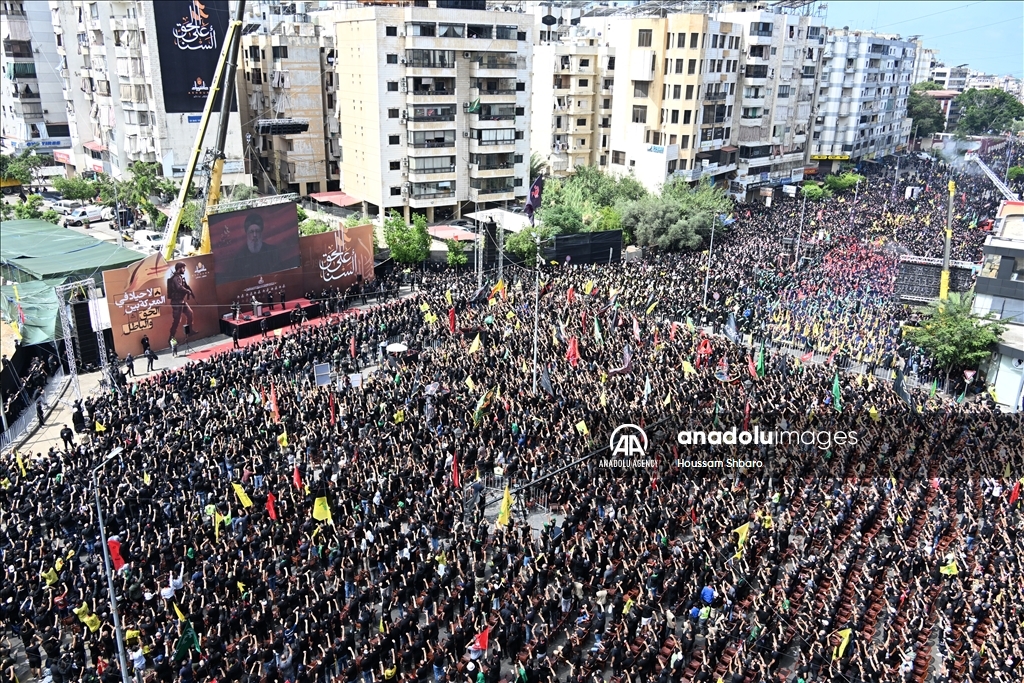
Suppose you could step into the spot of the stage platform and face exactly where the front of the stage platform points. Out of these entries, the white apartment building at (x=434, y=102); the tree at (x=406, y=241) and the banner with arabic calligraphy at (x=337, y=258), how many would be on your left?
3

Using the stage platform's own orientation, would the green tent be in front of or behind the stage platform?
behind

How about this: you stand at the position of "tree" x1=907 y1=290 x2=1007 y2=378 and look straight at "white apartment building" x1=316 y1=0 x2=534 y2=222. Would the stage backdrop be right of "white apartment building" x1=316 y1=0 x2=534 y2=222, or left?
left

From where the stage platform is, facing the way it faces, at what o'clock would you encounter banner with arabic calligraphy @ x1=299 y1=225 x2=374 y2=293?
The banner with arabic calligraphy is roughly at 9 o'clock from the stage platform.

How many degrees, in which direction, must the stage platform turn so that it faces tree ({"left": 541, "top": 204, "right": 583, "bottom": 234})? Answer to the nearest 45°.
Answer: approximately 90° to its left

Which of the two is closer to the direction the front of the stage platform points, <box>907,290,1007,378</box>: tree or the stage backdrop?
the tree

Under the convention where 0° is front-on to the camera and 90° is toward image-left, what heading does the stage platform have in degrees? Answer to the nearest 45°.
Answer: approximately 315°

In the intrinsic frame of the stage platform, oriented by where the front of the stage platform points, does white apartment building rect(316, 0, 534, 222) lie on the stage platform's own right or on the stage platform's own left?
on the stage platform's own left

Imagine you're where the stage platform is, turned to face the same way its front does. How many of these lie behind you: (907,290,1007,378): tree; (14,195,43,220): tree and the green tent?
2

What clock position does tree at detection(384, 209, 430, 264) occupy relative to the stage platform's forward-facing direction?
The tree is roughly at 9 o'clock from the stage platform.

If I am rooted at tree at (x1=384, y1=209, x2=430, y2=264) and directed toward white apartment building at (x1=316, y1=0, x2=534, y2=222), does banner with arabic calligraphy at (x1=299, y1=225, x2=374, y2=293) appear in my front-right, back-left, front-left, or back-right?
back-left

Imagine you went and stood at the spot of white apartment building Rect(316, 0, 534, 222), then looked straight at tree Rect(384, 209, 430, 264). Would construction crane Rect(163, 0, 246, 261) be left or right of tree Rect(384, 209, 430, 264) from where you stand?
right
